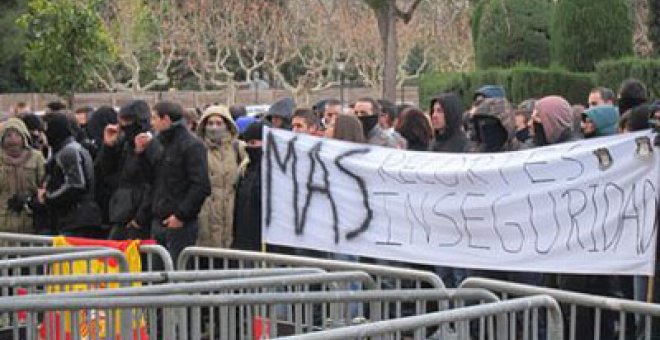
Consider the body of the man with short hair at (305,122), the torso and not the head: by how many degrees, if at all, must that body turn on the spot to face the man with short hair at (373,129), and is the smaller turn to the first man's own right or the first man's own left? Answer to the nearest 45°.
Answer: approximately 135° to the first man's own left

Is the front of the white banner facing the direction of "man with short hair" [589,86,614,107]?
no

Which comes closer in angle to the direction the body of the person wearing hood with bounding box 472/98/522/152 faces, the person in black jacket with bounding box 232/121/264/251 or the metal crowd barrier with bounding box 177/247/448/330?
the metal crowd barrier

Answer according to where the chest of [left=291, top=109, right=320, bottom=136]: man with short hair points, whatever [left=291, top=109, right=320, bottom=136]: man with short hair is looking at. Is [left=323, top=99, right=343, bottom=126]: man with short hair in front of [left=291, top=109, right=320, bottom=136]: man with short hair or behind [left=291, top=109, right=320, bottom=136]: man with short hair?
behind

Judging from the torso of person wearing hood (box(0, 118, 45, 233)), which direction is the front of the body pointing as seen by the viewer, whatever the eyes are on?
toward the camera

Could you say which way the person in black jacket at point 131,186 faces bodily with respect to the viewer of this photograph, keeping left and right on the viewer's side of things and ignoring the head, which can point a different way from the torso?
facing the viewer and to the left of the viewer

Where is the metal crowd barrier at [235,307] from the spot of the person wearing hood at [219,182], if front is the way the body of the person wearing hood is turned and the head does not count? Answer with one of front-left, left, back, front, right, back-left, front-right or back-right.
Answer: front

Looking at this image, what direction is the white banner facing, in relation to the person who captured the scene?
facing the viewer

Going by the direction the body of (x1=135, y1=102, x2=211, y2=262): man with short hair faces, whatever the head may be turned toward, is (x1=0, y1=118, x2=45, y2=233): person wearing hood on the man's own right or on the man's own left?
on the man's own right

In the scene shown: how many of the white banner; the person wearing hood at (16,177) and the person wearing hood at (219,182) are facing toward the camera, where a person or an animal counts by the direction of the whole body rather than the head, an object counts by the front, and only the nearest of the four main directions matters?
3

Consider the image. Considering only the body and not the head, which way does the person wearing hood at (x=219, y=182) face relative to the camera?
toward the camera

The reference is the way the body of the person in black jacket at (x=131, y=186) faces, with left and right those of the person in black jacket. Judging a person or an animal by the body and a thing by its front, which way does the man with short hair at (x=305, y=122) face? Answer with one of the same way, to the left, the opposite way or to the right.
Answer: the same way

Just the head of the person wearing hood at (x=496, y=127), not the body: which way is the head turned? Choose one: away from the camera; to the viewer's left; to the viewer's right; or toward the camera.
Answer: toward the camera

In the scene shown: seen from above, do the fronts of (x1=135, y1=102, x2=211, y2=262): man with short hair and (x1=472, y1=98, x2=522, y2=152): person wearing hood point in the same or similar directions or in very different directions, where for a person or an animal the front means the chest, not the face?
same or similar directions

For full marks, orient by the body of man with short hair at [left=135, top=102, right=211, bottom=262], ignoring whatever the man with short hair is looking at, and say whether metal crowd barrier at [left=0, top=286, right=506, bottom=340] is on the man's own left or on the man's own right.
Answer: on the man's own left

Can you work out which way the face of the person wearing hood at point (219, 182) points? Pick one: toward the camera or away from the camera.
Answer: toward the camera

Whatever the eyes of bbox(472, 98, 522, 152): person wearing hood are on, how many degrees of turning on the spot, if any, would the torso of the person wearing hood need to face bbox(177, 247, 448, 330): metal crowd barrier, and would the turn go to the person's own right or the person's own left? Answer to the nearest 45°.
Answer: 0° — they already face it

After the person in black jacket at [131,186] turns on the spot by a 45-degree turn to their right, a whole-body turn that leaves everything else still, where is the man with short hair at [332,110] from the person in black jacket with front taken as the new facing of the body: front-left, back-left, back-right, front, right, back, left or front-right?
back

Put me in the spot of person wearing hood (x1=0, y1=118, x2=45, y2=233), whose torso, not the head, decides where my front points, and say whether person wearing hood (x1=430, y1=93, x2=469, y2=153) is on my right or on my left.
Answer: on my left
